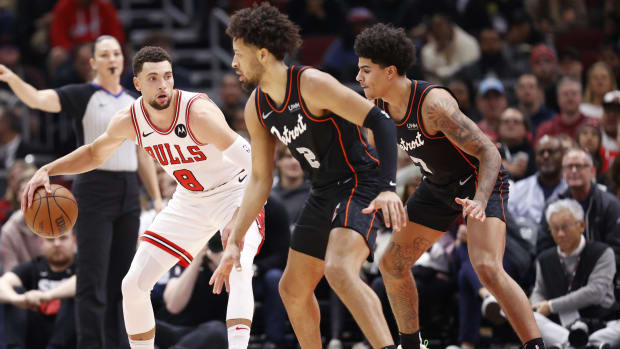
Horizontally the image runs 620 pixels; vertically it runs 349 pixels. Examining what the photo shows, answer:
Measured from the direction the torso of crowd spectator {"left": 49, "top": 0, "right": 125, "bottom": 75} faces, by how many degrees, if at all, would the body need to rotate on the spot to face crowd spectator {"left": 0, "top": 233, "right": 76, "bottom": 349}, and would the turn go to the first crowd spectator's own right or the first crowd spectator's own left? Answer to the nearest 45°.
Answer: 0° — they already face them

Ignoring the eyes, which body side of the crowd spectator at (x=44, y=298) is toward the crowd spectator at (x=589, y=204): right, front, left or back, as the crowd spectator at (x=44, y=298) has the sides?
left

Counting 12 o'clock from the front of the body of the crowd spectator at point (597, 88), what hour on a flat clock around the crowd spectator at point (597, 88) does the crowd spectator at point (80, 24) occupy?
the crowd spectator at point (80, 24) is roughly at 3 o'clock from the crowd spectator at point (597, 88).

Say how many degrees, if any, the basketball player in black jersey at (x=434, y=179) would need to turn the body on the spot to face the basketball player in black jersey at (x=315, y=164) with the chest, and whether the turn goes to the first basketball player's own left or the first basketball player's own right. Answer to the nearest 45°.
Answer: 0° — they already face them

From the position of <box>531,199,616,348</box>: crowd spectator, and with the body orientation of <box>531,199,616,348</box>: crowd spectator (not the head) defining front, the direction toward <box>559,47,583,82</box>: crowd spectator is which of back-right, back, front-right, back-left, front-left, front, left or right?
back-right

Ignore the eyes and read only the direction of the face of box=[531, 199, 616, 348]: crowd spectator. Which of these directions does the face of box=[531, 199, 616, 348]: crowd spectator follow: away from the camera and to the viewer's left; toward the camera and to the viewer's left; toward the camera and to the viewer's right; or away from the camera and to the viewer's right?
toward the camera and to the viewer's left

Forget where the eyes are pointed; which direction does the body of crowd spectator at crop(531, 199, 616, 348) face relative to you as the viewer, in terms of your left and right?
facing the viewer and to the left of the viewer

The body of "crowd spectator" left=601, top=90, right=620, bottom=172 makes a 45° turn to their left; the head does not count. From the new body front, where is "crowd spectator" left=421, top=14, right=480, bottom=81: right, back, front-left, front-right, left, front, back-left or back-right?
back

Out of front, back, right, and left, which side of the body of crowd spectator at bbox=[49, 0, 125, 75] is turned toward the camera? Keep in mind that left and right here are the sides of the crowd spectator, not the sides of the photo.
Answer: front

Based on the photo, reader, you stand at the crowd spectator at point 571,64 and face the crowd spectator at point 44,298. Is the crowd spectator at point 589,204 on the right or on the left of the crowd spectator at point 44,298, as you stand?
left

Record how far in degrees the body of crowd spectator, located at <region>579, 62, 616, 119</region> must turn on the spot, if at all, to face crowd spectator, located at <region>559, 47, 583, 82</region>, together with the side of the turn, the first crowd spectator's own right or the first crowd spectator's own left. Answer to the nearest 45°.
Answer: approximately 180°

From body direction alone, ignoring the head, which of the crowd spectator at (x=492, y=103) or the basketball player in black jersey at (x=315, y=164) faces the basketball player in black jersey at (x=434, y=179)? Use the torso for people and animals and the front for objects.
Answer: the crowd spectator

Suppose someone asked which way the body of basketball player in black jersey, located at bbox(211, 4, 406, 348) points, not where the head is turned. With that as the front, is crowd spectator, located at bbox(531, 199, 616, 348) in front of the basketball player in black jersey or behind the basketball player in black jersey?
behind

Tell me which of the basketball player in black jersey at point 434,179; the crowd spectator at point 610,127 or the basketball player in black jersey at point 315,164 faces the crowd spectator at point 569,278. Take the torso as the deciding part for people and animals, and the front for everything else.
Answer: the crowd spectator at point 610,127

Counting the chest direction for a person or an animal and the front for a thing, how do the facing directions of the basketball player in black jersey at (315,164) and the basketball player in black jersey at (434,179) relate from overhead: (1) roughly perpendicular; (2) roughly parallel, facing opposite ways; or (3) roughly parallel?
roughly parallel
